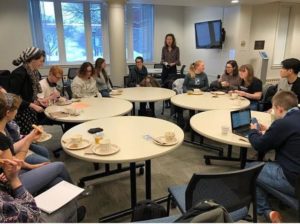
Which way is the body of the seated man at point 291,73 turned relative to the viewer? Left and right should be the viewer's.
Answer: facing to the left of the viewer

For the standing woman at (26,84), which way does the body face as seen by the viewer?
to the viewer's right

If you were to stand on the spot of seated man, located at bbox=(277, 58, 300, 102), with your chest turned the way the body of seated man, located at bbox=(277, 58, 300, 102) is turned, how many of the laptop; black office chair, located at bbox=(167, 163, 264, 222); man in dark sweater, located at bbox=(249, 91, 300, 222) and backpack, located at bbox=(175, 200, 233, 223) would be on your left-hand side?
4

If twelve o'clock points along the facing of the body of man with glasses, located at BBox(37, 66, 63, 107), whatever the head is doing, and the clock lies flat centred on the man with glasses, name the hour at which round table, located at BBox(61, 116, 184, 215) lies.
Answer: The round table is roughly at 1 o'clock from the man with glasses.

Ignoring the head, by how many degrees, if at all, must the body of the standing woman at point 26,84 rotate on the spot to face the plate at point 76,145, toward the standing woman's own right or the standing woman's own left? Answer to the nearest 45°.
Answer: approximately 90° to the standing woman's own right

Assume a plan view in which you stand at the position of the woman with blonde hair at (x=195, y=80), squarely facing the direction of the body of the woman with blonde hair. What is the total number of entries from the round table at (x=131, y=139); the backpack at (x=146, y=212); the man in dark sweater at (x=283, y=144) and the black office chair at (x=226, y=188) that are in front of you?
4

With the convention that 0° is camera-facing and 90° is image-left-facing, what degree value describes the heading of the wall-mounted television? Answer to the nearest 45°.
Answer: approximately 45°

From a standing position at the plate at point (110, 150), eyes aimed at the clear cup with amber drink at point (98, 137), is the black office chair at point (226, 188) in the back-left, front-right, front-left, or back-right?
back-right

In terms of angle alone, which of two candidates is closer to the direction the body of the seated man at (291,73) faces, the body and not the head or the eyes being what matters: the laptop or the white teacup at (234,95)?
the white teacup

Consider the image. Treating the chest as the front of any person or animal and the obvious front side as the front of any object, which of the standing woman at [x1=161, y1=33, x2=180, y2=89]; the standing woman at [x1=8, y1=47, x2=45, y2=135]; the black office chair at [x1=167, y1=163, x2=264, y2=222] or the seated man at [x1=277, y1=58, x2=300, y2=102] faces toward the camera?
the standing woman at [x1=161, y1=33, x2=180, y2=89]

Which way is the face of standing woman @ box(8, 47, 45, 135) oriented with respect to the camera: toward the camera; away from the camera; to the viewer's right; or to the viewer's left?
to the viewer's right

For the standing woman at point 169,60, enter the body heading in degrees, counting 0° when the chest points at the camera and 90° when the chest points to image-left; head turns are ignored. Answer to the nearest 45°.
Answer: approximately 0°
